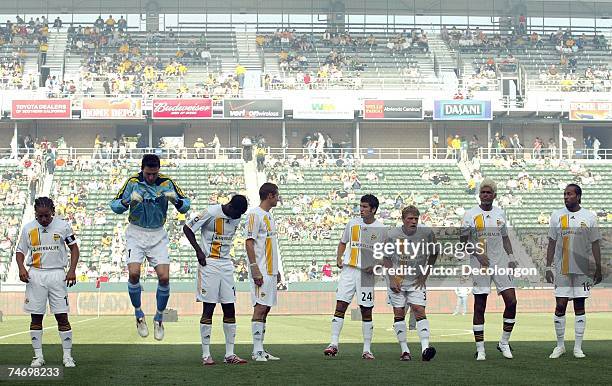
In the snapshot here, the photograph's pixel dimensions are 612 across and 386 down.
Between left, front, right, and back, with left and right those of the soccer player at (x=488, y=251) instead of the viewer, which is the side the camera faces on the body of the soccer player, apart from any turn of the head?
front

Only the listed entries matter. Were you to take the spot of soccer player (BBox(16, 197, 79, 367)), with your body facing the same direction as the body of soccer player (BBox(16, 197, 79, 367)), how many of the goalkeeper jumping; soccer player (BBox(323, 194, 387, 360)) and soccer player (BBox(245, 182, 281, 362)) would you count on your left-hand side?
3

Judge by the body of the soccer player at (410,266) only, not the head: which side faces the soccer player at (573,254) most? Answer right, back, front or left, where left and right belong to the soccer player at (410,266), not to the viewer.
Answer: left

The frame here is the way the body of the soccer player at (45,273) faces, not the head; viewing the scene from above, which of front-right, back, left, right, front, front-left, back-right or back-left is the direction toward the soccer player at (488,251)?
left

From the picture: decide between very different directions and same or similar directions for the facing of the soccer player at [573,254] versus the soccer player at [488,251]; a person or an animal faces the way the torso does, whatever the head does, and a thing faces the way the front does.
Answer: same or similar directions

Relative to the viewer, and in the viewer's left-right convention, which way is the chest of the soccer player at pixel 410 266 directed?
facing the viewer

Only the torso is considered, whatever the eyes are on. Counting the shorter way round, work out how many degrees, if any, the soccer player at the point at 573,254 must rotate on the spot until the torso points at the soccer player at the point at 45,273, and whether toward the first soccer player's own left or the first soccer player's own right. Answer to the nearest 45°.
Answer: approximately 45° to the first soccer player's own right

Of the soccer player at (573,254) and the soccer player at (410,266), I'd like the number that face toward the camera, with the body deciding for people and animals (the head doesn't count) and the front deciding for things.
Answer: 2

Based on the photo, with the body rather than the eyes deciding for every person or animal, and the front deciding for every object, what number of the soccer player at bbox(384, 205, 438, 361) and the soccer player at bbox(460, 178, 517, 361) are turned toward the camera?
2

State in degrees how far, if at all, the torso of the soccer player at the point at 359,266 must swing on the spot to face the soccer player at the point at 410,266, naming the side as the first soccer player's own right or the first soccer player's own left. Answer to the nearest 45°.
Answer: approximately 45° to the first soccer player's own left
